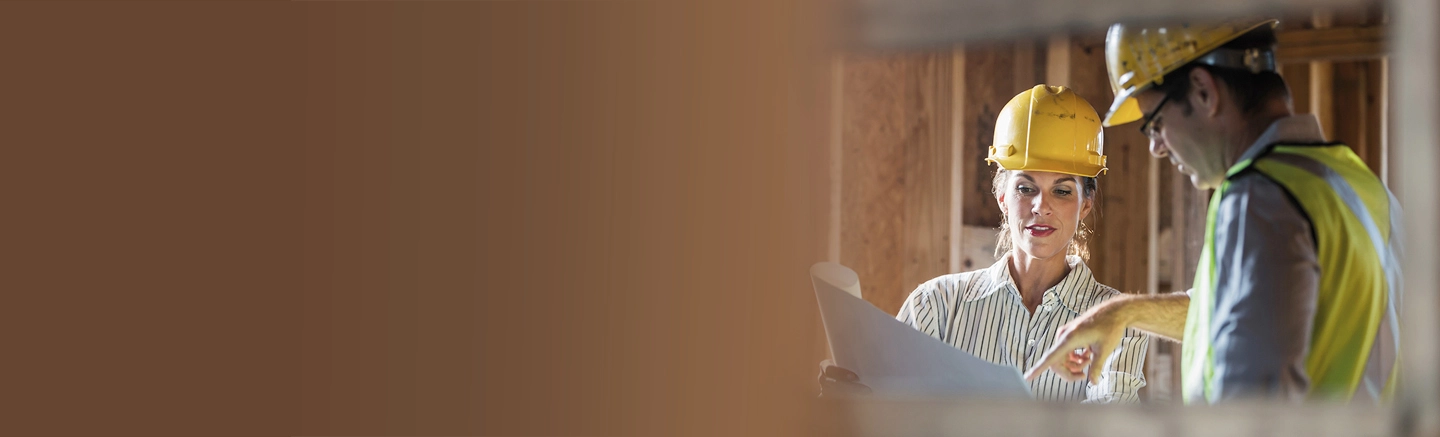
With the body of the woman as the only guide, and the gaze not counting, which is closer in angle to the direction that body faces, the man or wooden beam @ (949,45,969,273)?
the man

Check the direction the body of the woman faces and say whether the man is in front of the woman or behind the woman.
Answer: in front

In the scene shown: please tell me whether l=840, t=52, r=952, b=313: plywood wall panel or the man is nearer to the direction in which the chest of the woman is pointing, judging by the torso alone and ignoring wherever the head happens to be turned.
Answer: the man

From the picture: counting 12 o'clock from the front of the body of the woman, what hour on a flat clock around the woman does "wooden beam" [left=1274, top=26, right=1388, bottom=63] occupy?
The wooden beam is roughly at 7 o'clock from the woman.

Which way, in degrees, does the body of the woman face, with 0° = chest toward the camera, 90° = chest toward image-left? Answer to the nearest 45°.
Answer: approximately 0°

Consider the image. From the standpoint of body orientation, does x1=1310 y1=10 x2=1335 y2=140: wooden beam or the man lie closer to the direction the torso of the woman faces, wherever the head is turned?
the man

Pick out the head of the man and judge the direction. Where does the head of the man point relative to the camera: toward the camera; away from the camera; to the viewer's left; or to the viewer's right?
to the viewer's left

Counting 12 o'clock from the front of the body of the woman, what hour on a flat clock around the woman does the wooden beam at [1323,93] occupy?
The wooden beam is roughly at 7 o'clock from the woman.

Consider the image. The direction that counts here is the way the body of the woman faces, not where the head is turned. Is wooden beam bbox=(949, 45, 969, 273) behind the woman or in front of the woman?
behind

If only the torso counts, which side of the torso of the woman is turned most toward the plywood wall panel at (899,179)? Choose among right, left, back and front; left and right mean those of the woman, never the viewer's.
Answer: back

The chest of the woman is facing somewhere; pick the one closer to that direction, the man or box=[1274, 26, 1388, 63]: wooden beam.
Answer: the man
